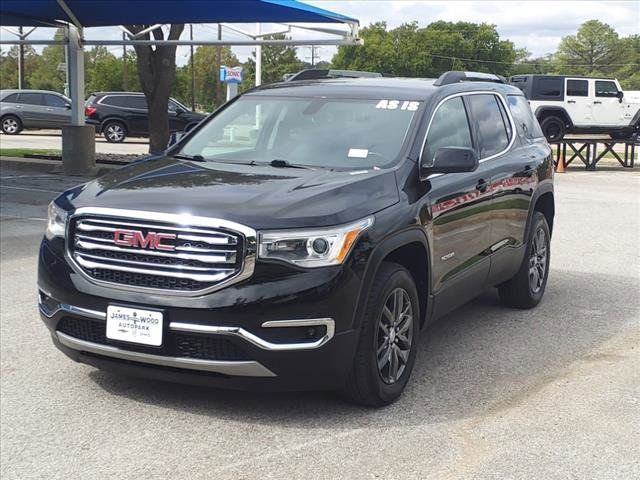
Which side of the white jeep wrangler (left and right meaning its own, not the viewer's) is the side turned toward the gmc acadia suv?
right

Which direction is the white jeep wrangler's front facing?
to the viewer's right

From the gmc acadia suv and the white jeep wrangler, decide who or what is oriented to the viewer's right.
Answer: the white jeep wrangler

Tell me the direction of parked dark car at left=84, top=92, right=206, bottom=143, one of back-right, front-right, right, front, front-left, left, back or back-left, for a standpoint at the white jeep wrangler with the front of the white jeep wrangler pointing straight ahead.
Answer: back

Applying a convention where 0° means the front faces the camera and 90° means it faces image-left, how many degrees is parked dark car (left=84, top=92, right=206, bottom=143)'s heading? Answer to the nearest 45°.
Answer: approximately 270°

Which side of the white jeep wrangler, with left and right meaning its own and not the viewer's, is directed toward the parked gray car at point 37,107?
back

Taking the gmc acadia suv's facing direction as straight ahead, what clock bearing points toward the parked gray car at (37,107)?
The parked gray car is roughly at 4 o'clock from the gmc acadia suv.

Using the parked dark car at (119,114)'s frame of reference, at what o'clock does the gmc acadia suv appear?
The gmc acadia suv is roughly at 3 o'clock from the parked dark car.

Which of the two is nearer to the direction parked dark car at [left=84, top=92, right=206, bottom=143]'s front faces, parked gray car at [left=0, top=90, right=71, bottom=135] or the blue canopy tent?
the blue canopy tent
